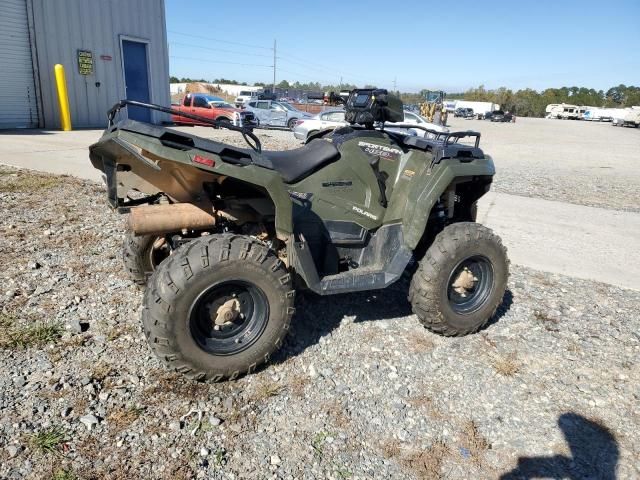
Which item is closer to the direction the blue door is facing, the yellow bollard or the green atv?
the green atv

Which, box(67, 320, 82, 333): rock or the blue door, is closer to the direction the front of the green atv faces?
the blue door

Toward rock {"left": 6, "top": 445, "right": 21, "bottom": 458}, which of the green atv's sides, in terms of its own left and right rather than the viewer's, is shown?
back

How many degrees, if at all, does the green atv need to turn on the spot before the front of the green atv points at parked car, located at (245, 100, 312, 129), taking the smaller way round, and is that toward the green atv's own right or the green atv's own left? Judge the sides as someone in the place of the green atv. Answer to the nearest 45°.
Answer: approximately 45° to the green atv's own left

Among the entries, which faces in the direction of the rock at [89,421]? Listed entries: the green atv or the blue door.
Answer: the blue door

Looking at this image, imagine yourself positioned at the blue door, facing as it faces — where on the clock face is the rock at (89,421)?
The rock is roughly at 12 o'clock from the blue door.

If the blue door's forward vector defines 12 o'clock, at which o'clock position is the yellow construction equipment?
The yellow construction equipment is roughly at 8 o'clock from the blue door.

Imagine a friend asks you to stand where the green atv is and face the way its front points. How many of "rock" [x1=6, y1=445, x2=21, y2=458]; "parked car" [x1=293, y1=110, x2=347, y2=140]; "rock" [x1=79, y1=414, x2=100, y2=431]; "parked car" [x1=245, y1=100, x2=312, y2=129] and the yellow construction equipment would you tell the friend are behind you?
2

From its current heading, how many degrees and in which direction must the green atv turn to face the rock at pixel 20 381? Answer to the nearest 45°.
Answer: approximately 180°

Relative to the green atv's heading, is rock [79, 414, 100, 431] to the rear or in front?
to the rear

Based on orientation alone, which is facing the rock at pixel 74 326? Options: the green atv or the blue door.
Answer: the blue door

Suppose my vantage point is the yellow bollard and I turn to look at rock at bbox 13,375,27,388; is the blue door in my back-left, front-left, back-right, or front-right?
back-left

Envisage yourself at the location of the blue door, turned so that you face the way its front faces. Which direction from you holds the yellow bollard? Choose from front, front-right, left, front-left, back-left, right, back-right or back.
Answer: front-right

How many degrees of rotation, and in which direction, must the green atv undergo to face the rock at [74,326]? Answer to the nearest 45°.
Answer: approximately 135° to its left

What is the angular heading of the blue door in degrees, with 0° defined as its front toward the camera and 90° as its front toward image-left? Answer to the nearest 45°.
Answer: approximately 0°

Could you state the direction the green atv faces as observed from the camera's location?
facing away from the viewer and to the right of the viewer

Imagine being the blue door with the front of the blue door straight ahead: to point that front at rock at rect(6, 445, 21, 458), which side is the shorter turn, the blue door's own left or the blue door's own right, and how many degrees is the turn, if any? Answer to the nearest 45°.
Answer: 0° — it already faces it

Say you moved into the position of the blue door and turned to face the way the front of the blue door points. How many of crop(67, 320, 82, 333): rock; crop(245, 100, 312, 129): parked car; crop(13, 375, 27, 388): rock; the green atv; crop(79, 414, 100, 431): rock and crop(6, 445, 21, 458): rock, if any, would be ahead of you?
5

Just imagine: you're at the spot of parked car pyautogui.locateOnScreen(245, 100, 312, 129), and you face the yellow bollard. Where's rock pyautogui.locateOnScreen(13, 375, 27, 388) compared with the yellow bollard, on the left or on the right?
left

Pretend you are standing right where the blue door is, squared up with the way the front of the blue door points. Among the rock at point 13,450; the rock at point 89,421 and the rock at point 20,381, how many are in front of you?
3
